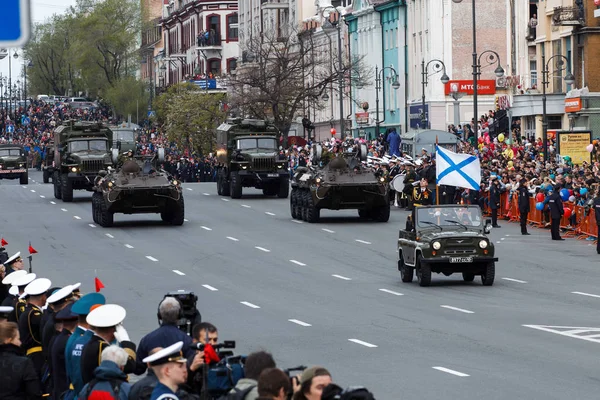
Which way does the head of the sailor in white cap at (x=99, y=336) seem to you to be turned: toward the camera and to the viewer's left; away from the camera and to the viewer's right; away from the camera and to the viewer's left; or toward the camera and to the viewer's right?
away from the camera and to the viewer's right

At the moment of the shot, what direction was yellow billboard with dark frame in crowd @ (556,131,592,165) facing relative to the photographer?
facing the viewer

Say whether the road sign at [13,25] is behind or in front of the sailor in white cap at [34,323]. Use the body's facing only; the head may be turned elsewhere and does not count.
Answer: behind

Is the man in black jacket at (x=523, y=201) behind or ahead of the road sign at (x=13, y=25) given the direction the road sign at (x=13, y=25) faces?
behind

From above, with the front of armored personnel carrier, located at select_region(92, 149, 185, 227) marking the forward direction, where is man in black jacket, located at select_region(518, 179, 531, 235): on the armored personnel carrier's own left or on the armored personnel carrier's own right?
on the armored personnel carrier's own left

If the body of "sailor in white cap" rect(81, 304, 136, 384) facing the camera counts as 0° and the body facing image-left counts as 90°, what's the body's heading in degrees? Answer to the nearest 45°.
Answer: approximately 225°

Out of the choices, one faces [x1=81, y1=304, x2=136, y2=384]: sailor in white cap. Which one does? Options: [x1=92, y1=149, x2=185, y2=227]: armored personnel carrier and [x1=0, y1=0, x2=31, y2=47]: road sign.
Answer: the armored personnel carrier

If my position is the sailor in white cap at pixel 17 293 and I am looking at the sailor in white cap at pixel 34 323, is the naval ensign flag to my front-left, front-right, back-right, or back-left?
back-left

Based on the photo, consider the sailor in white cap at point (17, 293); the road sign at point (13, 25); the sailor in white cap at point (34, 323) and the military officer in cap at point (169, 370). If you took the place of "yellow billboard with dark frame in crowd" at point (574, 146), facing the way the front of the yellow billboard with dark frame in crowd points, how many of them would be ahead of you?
4

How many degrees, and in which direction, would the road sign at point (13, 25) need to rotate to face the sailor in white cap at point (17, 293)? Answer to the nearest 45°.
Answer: approximately 180°

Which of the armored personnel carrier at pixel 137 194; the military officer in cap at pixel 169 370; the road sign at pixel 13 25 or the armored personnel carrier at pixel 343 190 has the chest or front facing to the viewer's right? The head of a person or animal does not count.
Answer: the military officer in cap

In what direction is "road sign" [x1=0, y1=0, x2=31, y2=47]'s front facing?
toward the camera

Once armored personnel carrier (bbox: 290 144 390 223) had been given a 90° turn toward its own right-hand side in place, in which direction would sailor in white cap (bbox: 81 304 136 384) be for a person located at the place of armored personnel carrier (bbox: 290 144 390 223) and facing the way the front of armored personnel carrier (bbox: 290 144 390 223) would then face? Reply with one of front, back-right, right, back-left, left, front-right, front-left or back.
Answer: left

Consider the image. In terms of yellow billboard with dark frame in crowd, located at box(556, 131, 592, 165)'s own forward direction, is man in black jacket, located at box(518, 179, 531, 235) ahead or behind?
ahead

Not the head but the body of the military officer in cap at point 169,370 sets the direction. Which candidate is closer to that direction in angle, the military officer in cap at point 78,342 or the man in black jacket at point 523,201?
the man in black jacket
